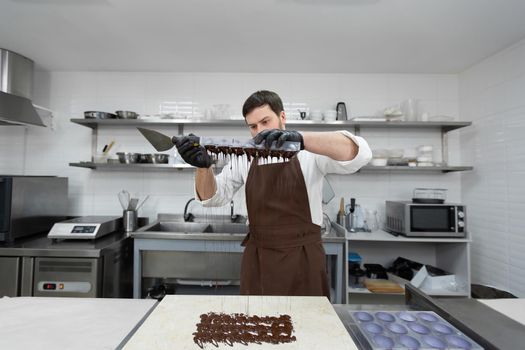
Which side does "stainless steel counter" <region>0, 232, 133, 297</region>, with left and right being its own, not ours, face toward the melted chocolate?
front

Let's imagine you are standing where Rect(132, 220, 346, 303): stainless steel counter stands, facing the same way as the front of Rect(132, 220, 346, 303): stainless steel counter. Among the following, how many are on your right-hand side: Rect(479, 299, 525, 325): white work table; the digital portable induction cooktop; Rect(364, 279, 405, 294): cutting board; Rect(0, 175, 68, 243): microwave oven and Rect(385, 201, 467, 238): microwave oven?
2

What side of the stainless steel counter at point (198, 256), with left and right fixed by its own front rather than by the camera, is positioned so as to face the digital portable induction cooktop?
right

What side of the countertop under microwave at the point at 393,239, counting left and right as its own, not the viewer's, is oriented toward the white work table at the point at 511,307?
front

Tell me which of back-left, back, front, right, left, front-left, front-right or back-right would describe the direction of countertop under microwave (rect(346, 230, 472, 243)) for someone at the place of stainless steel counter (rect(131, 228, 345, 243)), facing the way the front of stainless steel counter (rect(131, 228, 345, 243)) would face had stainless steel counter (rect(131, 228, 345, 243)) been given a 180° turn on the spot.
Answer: right

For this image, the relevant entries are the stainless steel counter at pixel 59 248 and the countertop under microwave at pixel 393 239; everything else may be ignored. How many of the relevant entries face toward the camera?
2

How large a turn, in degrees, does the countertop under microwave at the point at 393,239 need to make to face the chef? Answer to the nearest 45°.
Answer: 0° — it already faces them

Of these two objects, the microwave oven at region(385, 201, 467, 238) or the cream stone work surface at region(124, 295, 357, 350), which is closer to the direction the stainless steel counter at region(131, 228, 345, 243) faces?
the cream stone work surface

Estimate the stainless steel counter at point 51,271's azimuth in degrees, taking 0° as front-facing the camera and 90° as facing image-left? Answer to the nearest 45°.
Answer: approximately 0°

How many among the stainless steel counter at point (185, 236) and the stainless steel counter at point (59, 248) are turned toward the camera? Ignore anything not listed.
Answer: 2
